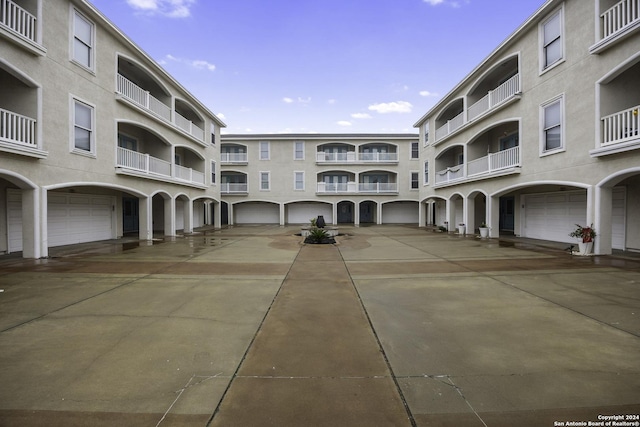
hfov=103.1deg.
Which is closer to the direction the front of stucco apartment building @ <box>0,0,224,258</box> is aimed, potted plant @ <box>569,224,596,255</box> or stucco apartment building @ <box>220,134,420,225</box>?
the potted plant

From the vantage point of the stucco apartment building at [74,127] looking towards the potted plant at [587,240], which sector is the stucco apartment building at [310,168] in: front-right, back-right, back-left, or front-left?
front-left

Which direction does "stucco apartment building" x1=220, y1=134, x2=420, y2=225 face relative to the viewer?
toward the camera

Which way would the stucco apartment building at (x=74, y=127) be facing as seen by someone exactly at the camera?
facing the viewer and to the right of the viewer

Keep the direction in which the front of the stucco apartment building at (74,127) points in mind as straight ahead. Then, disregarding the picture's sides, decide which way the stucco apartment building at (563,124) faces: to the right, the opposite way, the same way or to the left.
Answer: the opposite way

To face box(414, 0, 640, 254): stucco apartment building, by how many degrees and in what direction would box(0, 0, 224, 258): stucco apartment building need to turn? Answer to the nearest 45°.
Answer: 0° — it already faces it

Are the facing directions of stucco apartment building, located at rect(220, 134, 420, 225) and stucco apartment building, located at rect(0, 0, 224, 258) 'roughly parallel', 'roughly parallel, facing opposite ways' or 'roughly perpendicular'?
roughly perpendicular

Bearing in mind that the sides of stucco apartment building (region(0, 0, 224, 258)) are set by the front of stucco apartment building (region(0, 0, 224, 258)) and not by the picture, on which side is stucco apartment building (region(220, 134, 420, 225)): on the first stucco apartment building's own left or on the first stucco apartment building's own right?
on the first stucco apartment building's own left

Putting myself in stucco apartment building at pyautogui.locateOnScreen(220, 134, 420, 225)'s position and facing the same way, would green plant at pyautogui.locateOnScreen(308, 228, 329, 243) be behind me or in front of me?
in front

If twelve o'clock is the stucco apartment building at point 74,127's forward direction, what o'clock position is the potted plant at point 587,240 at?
The potted plant is roughly at 12 o'clock from the stucco apartment building.

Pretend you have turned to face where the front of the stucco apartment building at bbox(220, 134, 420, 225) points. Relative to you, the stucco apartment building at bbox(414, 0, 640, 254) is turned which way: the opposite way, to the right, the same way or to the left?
to the right

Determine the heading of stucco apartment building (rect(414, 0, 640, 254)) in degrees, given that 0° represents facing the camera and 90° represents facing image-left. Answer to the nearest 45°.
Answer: approximately 45°
